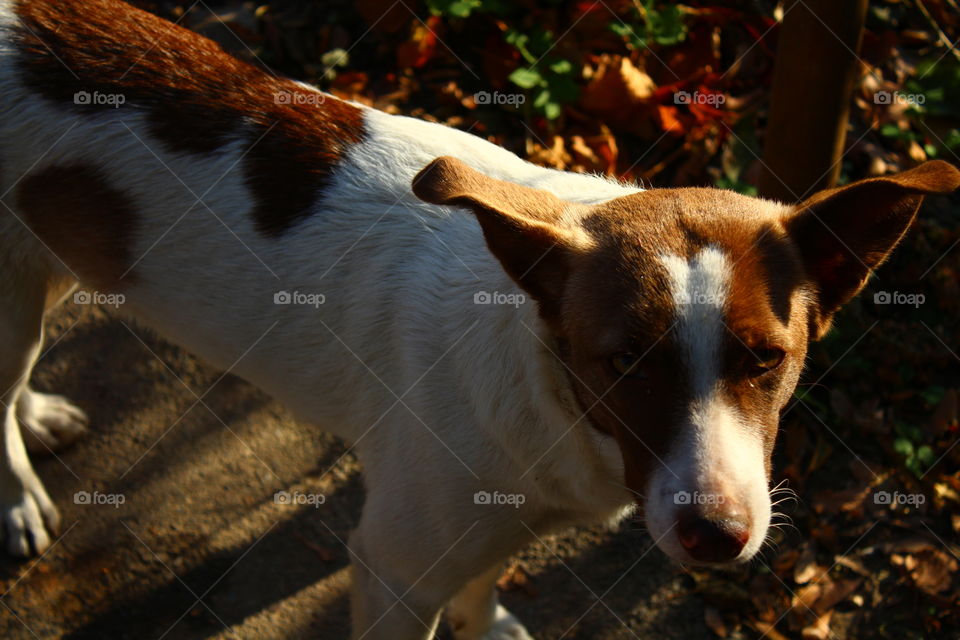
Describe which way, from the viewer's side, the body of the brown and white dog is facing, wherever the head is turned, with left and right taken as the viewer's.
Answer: facing the viewer and to the right of the viewer

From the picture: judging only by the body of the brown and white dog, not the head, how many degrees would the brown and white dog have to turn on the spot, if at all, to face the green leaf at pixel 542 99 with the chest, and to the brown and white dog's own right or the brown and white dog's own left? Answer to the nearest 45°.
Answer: approximately 135° to the brown and white dog's own left

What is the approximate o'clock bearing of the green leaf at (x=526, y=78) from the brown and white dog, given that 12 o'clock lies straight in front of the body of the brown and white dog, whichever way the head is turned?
The green leaf is roughly at 8 o'clock from the brown and white dog.

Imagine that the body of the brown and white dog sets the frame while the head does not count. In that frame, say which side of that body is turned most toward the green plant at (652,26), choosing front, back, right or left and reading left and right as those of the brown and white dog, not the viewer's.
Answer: left

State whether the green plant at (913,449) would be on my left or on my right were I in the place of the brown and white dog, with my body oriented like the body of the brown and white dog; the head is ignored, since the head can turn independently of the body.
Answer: on my left

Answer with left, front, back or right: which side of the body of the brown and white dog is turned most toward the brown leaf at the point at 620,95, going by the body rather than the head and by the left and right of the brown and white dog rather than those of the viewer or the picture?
left

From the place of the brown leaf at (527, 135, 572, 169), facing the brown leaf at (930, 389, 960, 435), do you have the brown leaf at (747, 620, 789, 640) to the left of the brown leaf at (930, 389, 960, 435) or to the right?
right

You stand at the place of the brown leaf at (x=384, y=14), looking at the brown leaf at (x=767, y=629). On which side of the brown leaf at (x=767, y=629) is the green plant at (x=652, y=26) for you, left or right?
left

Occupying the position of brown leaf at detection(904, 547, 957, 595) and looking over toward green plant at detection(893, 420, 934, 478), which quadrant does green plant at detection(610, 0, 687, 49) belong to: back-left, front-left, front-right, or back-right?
front-left

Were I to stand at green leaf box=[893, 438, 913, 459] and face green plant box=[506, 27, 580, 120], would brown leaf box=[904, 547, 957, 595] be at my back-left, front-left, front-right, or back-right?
back-left

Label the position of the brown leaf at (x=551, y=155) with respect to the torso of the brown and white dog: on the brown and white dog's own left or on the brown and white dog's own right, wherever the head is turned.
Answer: on the brown and white dog's own left
